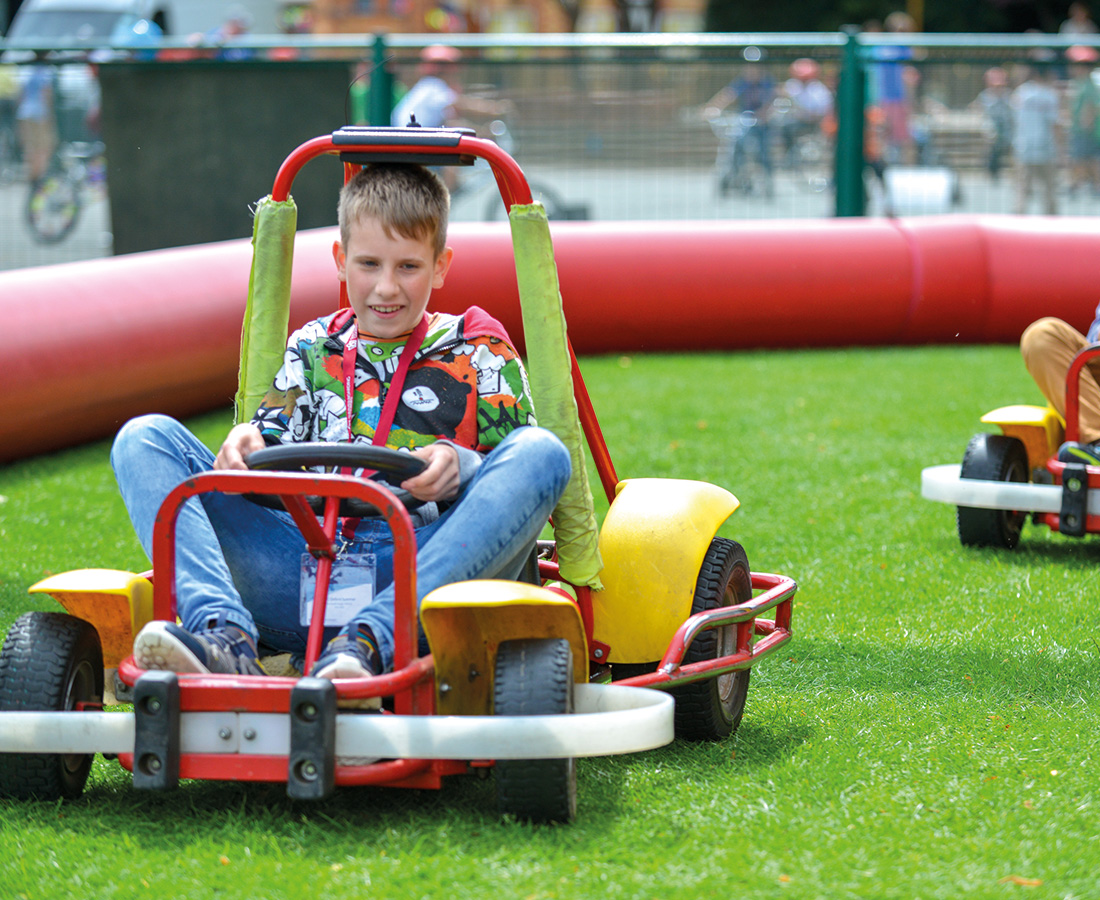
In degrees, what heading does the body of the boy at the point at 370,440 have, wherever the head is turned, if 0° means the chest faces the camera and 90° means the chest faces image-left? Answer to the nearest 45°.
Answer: approximately 45°

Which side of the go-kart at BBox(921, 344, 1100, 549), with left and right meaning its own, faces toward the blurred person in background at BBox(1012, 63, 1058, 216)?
back

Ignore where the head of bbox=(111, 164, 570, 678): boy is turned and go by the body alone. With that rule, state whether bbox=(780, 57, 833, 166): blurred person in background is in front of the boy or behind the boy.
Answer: behind

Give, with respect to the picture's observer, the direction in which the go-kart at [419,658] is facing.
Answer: facing the viewer and to the left of the viewer

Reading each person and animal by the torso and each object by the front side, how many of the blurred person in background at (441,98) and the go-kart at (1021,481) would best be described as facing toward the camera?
1

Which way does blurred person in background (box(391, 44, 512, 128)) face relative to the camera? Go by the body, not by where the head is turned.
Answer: to the viewer's right

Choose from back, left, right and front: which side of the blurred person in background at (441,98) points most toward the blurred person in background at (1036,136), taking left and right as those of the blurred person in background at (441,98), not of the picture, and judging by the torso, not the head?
front

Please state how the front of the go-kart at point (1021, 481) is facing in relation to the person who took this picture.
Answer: facing the viewer
